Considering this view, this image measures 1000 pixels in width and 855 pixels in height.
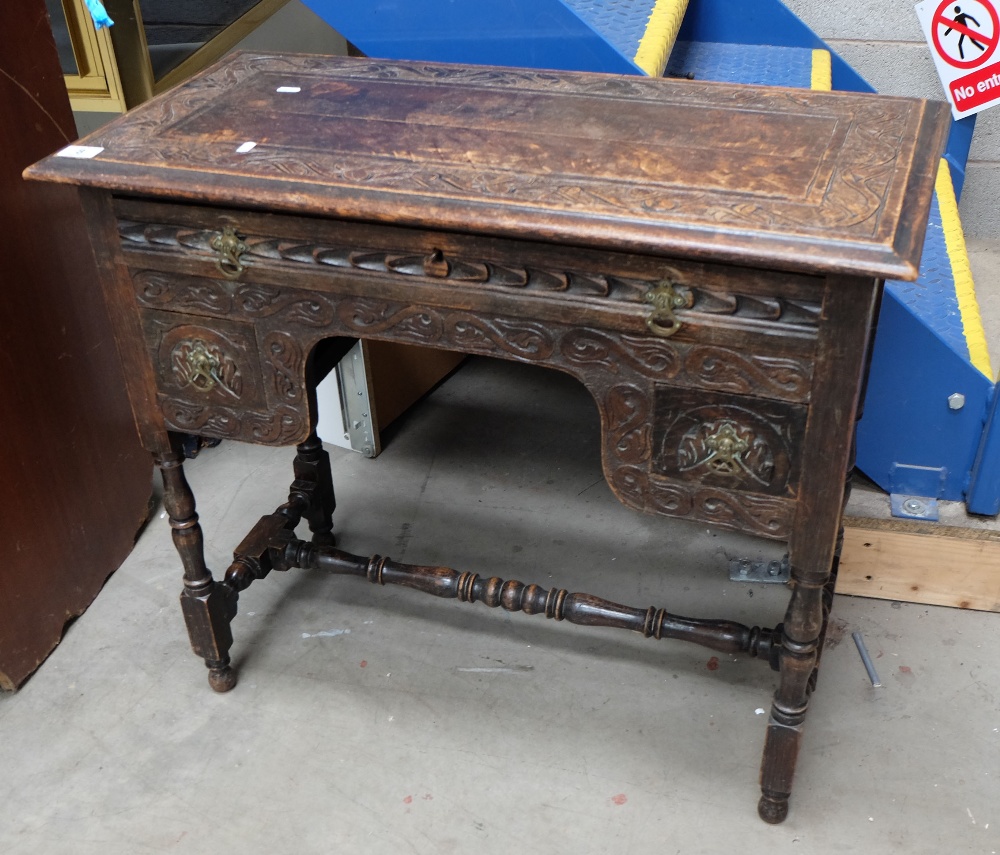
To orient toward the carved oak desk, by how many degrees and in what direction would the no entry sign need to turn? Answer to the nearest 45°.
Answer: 0° — it already faces it

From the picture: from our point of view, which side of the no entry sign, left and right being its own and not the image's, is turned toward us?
front

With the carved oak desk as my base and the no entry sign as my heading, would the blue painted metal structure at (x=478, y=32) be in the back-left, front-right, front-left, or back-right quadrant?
front-left

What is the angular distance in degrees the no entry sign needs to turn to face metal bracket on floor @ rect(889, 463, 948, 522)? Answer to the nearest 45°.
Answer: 0° — it already faces it

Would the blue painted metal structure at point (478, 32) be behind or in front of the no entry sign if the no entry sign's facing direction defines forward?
in front

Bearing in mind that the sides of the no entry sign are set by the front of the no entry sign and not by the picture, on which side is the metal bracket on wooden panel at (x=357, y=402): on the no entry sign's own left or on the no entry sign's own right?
on the no entry sign's own right

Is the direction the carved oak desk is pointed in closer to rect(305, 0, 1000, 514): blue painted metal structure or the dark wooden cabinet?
the dark wooden cabinet

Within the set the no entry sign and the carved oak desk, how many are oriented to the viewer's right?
0

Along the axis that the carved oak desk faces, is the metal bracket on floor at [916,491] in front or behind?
behind

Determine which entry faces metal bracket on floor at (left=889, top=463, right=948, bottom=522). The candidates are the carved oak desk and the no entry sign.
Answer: the no entry sign

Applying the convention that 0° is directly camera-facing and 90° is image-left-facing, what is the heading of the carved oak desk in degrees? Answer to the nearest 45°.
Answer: approximately 45°

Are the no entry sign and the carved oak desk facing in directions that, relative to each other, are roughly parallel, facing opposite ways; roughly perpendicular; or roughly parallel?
roughly parallel

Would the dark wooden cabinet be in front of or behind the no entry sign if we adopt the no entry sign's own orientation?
in front

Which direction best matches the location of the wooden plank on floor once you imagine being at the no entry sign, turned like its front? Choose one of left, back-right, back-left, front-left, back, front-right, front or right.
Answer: front
